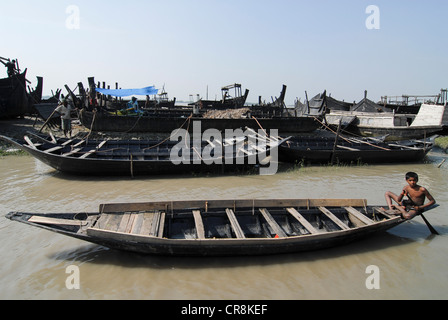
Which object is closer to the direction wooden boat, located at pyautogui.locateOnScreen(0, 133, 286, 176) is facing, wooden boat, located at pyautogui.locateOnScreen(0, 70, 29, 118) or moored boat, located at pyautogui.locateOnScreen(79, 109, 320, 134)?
the wooden boat

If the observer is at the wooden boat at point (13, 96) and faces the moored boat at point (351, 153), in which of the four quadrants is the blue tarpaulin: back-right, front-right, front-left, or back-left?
front-left

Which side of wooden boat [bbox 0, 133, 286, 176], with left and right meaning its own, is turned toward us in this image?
left

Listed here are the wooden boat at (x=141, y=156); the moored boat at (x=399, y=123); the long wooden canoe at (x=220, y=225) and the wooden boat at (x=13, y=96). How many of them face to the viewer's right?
1

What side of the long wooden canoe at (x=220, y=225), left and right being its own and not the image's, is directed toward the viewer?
left

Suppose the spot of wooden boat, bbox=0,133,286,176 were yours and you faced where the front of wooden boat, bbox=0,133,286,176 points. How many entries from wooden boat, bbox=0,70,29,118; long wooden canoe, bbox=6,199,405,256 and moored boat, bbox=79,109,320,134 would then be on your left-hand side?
1

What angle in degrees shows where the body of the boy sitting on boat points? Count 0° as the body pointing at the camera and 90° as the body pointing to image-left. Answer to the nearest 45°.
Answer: approximately 45°

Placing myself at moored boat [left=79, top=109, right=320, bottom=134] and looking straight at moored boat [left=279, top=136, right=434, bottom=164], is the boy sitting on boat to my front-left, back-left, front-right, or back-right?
front-right

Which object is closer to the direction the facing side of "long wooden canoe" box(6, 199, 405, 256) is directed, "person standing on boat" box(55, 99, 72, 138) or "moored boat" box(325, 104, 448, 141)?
the person standing on boat

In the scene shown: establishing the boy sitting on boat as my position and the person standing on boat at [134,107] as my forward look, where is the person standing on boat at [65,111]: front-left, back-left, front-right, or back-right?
front-left

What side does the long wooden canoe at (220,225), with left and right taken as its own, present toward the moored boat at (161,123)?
right
